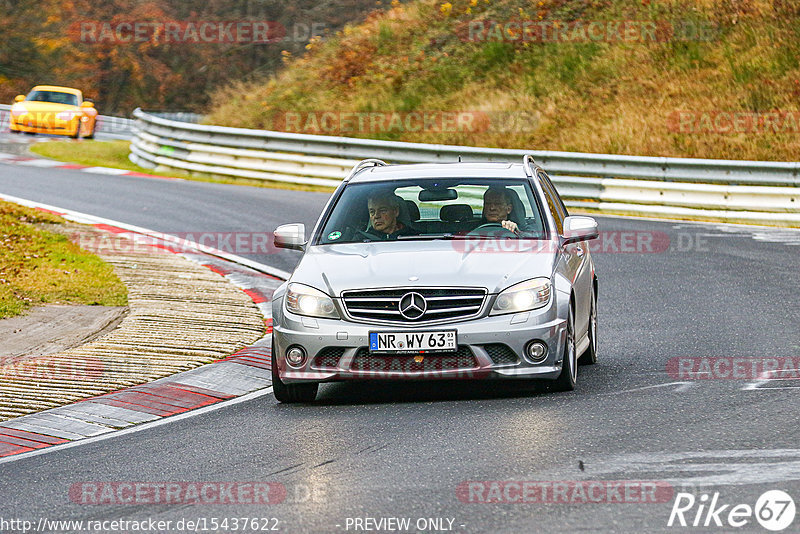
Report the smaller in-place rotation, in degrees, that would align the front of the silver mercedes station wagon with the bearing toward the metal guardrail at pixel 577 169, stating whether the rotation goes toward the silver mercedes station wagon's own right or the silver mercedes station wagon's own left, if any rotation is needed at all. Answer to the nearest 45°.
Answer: approximately 180°

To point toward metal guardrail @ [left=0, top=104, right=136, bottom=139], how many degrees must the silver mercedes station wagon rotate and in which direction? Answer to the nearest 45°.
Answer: approximately 180°

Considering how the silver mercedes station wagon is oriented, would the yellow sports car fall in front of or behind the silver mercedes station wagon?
behind

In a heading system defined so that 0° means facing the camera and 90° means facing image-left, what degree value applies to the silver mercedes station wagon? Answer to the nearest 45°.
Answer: approximately 0°
